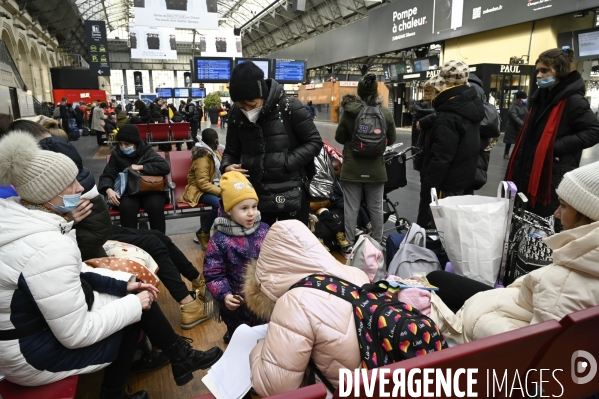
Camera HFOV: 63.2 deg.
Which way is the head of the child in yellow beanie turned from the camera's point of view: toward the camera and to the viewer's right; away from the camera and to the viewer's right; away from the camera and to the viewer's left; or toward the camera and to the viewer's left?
toward the camera and to the viewer's right

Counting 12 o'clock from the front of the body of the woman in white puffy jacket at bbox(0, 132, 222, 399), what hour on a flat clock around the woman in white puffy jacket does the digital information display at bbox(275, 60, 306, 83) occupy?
The digital information display is roughly at 10 o'clock from the woman in white puffy jacket.

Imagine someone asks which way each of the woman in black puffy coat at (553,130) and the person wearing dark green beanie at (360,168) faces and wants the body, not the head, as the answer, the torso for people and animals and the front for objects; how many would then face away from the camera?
1

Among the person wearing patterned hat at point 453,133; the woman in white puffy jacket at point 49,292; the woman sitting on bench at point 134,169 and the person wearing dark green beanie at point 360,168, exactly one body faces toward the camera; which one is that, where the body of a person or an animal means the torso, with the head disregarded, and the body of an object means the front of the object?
the woman sitting on bench

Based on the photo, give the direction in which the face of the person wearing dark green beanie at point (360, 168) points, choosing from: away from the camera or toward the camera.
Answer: away from the camera

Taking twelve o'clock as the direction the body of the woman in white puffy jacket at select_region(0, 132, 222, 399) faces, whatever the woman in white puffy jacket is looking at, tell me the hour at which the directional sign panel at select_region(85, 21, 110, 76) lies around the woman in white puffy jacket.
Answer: The directional sign panel is roughly at 9 o'clock from the woman in white puffy jacket.

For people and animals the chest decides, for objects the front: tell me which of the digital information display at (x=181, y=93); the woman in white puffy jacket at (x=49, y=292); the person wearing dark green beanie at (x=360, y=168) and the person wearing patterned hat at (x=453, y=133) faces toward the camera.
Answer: the digital information display

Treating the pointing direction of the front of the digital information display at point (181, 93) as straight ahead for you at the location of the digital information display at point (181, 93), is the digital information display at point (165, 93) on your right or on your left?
on your right

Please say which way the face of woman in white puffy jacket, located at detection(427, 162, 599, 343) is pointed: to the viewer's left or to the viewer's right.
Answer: to the viewer's left

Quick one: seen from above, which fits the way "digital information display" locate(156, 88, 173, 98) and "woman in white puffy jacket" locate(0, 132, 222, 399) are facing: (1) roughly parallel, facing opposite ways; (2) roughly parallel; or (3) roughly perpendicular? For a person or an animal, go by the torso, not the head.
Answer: roughly perpendicular

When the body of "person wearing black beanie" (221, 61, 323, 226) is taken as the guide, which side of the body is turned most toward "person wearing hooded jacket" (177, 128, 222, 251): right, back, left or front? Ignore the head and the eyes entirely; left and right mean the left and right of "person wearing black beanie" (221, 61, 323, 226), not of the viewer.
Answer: right

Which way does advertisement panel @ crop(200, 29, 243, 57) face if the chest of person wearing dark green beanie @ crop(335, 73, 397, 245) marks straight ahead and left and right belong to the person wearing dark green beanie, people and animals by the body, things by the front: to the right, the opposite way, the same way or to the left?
the opposite way

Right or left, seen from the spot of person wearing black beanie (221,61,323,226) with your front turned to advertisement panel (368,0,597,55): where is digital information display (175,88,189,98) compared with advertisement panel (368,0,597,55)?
left

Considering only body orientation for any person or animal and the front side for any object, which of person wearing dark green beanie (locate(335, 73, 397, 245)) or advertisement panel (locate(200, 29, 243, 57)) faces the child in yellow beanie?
the advertisement panel
